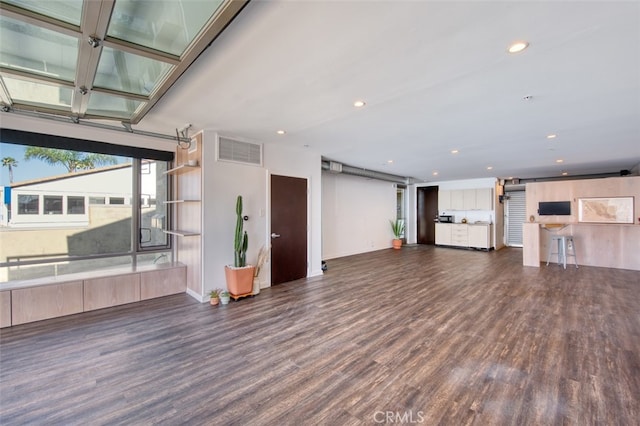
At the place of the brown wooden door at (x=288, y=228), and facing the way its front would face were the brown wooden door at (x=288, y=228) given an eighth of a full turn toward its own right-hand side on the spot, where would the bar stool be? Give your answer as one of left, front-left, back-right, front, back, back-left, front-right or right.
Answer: left

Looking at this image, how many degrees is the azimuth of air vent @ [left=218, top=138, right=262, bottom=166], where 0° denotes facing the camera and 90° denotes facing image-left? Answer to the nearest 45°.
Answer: approximately 315°

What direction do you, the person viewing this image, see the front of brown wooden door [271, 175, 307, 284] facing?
facing the viewer and to the right of the viewer

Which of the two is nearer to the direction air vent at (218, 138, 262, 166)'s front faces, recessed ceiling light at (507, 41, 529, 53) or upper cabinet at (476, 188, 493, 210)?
the recessed ceiling light

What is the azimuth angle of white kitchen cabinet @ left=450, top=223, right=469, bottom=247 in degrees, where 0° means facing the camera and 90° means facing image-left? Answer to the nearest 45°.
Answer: approximately 0°

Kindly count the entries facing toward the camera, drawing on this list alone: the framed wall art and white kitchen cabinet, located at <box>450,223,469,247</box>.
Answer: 2

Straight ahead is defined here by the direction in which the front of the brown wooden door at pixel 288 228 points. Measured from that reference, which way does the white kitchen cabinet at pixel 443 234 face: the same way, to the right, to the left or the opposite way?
to the right

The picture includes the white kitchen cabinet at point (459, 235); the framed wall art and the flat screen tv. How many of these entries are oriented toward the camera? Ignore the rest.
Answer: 3

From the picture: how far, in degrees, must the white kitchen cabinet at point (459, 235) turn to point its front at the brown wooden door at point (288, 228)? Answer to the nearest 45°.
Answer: approximately 45° to its right

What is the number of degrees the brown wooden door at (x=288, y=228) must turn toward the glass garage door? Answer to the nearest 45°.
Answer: approximately 90° to its right

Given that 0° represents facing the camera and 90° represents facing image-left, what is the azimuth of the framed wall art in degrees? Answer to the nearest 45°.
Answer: approximately 0°

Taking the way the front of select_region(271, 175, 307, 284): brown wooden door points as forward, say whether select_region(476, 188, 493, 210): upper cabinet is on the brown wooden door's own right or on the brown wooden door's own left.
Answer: on the brown wooden door's own left

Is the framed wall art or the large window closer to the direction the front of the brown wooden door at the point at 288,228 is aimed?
the framed wall art

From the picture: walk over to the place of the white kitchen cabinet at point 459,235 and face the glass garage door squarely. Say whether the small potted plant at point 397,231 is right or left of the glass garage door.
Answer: right

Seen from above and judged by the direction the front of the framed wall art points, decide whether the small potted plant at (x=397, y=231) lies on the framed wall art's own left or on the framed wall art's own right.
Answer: on the framed wall art's own right
